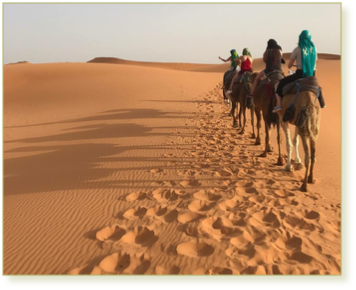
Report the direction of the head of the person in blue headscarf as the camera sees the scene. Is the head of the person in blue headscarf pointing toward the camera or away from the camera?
away from the camera

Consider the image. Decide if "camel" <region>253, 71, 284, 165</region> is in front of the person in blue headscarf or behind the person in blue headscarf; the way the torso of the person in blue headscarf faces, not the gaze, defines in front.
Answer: in front

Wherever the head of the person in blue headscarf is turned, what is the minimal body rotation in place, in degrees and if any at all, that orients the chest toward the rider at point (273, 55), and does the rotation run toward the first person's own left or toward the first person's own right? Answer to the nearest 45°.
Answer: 0° — they already face them

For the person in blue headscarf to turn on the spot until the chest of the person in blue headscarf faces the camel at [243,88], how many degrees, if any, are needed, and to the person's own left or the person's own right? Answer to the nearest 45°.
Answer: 0° — they already face it

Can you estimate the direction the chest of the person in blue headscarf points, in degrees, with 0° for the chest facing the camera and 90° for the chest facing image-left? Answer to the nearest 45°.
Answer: approximately 135°

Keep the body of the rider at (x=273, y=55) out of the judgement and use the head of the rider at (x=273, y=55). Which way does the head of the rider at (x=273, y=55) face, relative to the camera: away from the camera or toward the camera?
away from the camera
